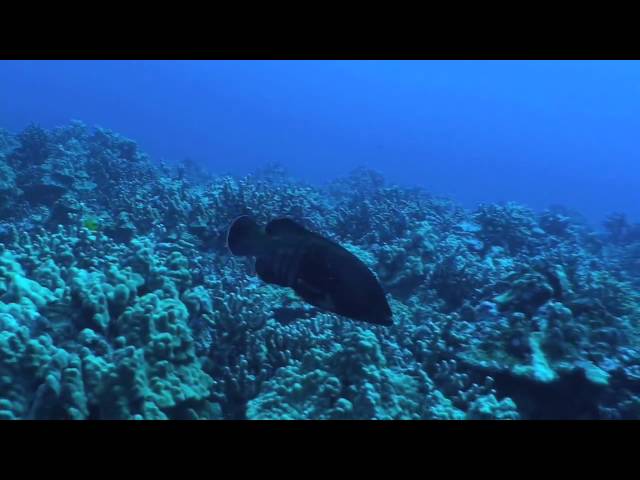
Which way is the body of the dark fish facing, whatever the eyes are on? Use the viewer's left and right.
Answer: facing to the right of the viewer
